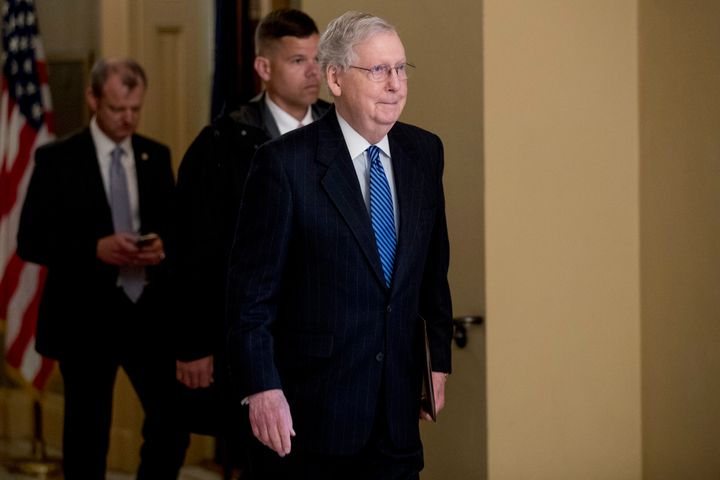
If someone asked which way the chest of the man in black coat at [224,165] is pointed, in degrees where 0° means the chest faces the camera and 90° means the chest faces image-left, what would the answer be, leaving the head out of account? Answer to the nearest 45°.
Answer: approximately 315°

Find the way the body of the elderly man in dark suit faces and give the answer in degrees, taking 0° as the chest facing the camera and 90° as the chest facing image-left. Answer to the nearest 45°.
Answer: approximately 315°

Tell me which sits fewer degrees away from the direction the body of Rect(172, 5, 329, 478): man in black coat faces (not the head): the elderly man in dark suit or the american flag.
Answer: the elderly man in dark suit

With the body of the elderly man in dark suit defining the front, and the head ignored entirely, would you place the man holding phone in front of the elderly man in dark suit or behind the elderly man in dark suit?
behind

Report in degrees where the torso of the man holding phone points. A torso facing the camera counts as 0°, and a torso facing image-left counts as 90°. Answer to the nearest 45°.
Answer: approximately 315°

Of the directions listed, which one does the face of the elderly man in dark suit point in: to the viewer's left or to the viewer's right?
to the viewer's right

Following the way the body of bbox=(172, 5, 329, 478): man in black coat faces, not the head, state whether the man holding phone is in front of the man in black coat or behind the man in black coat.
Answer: behind
